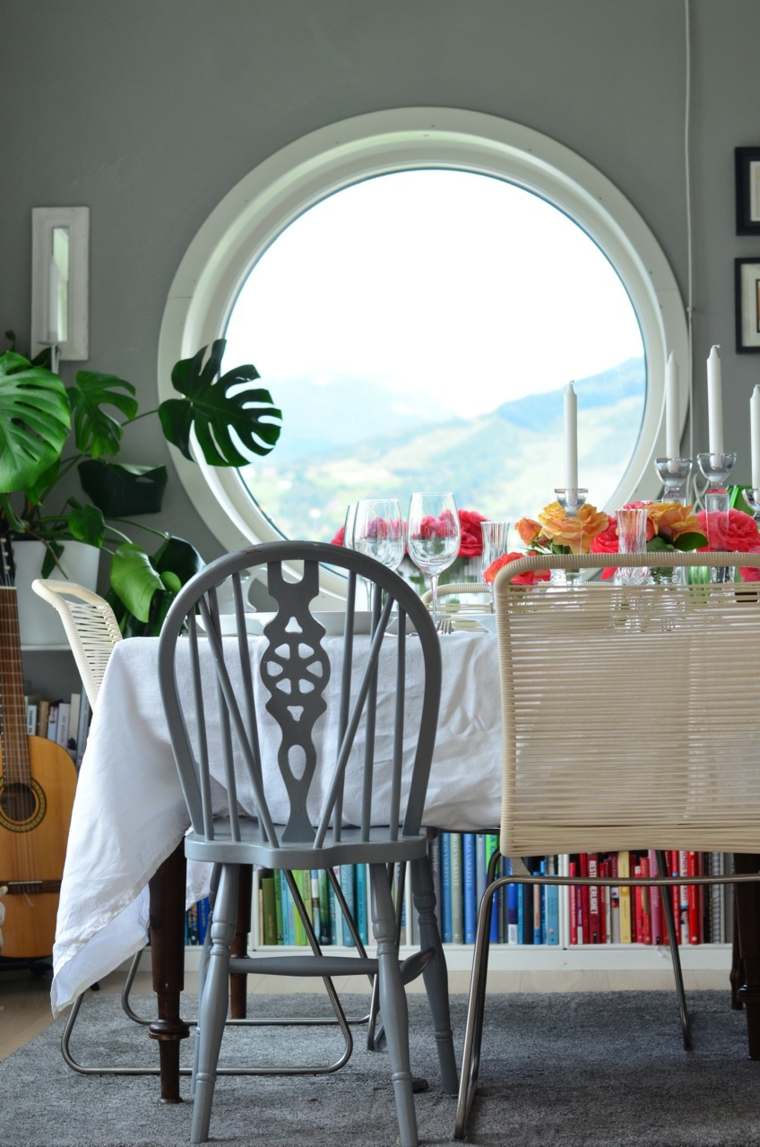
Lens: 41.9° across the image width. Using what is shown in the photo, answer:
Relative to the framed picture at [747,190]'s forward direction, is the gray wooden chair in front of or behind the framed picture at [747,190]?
in front

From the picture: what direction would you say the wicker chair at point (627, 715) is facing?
away from the camera

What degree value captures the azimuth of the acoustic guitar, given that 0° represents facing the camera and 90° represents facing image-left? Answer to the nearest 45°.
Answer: approximately 0°

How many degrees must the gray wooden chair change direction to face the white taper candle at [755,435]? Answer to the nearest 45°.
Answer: approximately 45° to its right

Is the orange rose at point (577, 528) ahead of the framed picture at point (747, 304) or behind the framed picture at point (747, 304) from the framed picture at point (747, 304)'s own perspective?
ahead

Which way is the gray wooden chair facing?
away from the camera

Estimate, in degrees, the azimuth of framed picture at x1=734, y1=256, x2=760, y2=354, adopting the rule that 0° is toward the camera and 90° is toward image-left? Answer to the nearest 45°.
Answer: approximately 0°

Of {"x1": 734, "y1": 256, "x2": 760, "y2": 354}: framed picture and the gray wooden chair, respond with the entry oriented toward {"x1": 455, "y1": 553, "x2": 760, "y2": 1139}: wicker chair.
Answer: the framed picture
